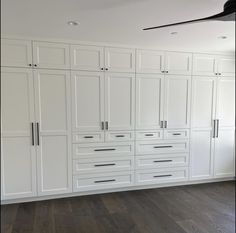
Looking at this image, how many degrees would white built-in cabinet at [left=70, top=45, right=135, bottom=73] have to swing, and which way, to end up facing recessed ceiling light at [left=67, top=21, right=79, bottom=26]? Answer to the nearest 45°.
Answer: approximately 45° to its right

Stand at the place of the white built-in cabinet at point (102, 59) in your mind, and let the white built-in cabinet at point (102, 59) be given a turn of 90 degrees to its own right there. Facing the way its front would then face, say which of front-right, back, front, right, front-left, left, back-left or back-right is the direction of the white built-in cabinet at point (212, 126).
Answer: back

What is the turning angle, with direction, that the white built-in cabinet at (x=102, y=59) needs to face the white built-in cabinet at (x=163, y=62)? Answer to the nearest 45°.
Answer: approximately 90° to its left

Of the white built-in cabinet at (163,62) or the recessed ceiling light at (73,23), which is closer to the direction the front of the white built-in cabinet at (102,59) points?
the recessed ceiling light

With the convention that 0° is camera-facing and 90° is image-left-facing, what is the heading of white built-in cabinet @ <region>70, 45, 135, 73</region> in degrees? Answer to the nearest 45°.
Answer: approximately 0°

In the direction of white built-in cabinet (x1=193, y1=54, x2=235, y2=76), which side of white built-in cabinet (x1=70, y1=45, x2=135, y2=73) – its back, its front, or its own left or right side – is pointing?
left
